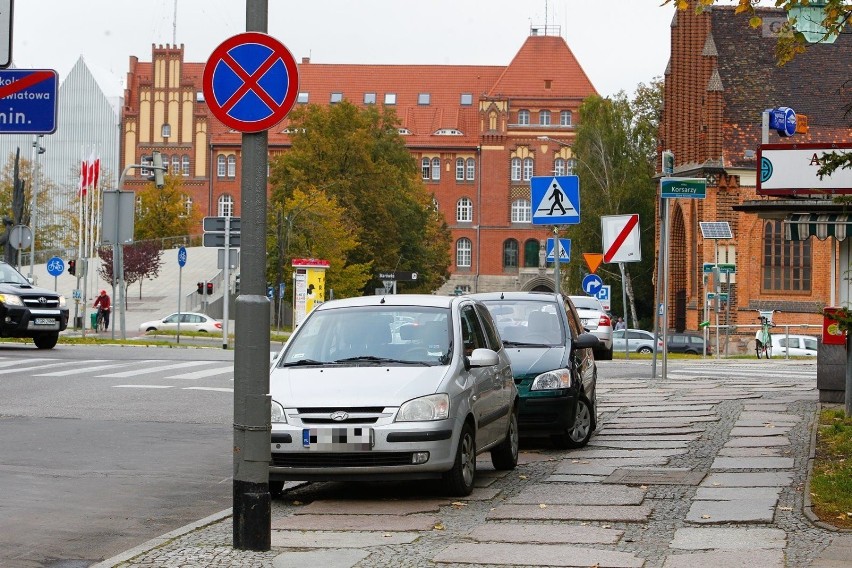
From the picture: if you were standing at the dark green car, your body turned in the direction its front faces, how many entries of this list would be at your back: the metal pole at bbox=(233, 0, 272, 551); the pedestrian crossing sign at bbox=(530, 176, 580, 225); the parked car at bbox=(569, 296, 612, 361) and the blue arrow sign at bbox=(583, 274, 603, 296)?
3

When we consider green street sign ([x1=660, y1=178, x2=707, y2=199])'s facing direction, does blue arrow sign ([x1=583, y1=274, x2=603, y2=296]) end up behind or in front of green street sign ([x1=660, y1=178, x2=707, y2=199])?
behind

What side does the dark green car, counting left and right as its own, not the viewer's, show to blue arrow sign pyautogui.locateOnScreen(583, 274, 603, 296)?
back

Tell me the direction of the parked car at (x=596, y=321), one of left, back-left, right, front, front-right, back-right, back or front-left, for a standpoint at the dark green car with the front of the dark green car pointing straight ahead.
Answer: back

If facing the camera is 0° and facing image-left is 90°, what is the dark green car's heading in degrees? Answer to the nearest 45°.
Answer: approximately 0°

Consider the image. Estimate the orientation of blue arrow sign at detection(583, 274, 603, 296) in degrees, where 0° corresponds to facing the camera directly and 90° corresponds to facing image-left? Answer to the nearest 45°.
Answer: approximately 0°

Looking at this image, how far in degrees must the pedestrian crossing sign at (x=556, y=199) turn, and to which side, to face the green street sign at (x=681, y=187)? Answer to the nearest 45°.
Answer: approximately 135° to its left
